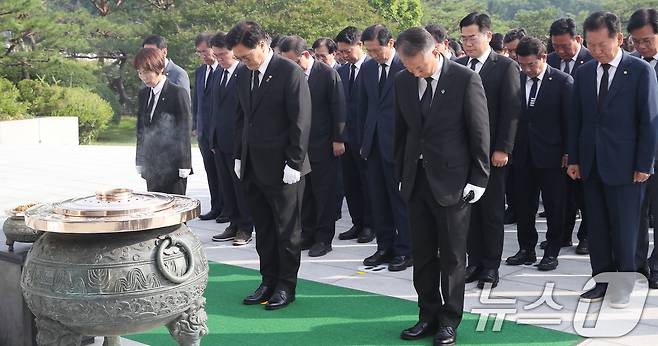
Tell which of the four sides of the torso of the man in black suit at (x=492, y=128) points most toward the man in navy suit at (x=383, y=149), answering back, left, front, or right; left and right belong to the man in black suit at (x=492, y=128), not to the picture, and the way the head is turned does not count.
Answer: right

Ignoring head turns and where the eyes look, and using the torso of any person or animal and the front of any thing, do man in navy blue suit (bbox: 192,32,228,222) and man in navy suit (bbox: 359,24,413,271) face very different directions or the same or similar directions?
same or similar directions

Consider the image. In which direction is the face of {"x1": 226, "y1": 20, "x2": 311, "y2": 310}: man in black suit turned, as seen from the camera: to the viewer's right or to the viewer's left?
to the viewer's left

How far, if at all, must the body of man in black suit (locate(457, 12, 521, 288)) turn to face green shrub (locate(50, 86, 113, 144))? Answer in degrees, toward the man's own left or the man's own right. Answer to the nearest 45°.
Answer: approximately 90° to the man's own right

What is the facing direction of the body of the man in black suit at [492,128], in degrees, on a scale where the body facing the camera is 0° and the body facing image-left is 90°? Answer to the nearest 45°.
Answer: approximately 45°

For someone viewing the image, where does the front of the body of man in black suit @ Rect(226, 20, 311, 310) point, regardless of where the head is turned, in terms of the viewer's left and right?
facing the viewer and to the left of the viewer

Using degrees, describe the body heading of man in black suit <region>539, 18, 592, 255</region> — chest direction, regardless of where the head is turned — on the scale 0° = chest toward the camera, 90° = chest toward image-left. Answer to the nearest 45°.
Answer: approximately 45°

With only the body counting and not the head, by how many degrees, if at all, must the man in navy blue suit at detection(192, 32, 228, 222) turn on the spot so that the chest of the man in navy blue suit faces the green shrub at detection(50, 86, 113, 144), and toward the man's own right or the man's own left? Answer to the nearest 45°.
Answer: approximately 135° to the man's own right

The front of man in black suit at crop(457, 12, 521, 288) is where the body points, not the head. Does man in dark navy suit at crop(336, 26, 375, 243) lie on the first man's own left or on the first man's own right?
on the first man's own right

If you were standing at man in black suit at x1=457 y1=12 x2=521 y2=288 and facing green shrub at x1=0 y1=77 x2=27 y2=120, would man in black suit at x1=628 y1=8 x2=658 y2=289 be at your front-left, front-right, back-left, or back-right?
back-right

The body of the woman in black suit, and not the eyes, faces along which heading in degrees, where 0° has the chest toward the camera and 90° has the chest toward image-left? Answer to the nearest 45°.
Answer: approximately 45°

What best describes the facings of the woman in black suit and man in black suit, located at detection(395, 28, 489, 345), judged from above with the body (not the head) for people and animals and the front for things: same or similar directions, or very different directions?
same or similar directions

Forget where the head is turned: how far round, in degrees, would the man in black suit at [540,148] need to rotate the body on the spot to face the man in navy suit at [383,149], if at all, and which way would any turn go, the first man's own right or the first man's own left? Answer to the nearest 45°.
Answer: approximately 45° to the first man's own right

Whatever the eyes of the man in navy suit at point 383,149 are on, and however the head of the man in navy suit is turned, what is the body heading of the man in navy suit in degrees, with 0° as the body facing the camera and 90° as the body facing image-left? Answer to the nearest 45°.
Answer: approximately 45°
